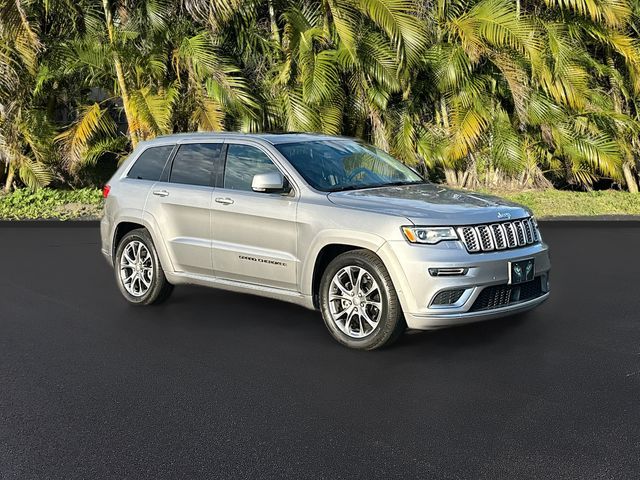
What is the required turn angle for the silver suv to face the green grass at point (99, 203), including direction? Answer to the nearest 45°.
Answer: approximately 180°

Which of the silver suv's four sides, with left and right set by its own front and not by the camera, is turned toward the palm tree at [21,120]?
back

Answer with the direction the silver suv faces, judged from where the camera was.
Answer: facing the viewer and to the right of the viewer

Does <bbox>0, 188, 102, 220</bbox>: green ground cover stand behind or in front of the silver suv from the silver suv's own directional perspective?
behind
